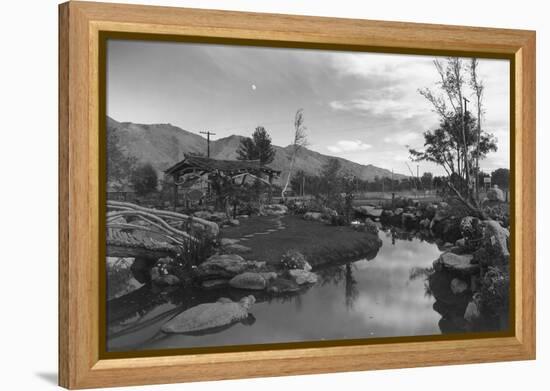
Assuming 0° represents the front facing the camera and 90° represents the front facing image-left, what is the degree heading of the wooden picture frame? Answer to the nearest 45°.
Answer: approximately 315°
